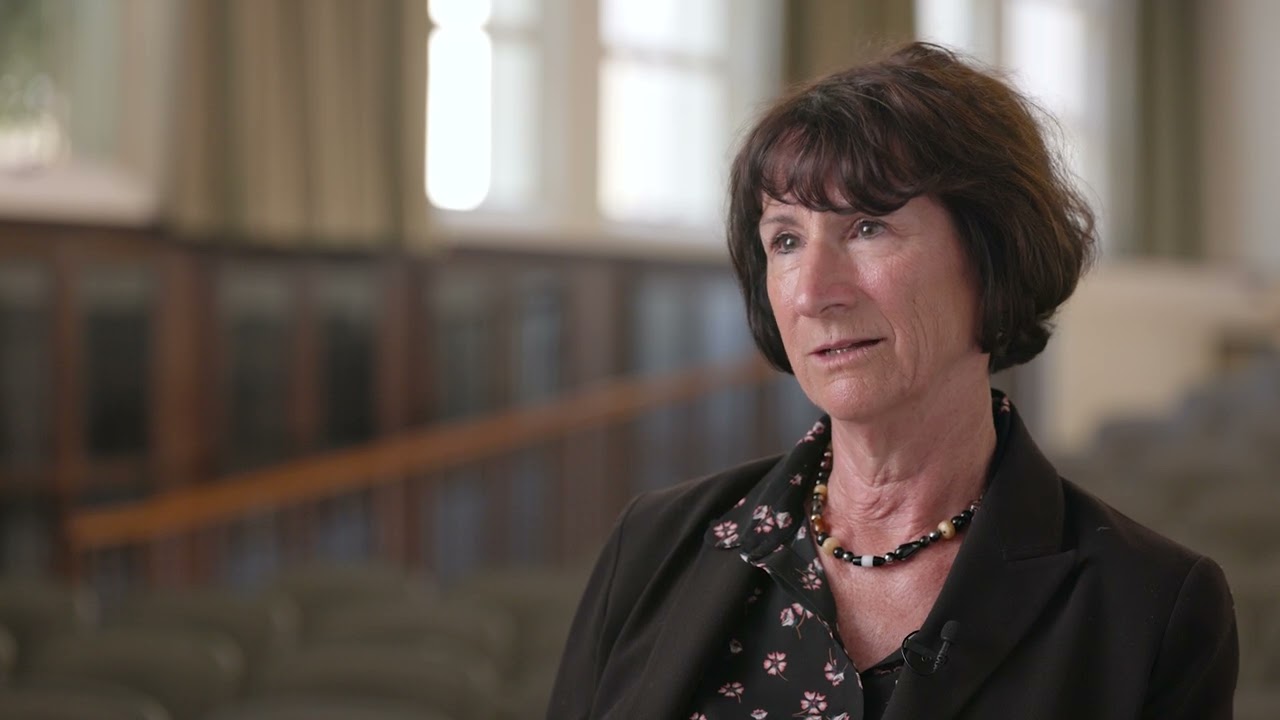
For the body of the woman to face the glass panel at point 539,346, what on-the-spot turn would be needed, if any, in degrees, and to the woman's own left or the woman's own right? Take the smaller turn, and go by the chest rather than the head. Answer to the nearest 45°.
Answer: approximately 135° to the woman's own right

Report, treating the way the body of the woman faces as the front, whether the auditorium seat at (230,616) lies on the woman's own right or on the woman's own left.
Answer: on the woman's own right

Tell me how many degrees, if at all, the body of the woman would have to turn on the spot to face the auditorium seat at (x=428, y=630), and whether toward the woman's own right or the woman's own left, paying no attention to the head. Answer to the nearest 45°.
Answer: approximately 90° to the woman's own right

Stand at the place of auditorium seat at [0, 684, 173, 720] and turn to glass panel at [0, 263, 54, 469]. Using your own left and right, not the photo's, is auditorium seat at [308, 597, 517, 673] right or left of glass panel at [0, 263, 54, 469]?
right

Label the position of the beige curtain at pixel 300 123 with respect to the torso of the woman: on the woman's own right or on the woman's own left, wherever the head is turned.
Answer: on the woman's own right

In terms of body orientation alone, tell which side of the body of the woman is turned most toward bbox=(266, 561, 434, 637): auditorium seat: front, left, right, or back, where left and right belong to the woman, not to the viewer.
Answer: right

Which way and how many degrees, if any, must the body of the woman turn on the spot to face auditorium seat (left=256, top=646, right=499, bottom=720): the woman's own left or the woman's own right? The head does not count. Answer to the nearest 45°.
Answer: approximately 90° to the woman's own right

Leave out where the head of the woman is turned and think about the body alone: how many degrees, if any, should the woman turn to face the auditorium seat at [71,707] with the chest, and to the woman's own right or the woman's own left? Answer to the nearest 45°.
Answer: approximately 90° to the woman's own right

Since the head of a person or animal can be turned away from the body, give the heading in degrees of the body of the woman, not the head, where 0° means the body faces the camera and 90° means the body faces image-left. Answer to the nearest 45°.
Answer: approximately 45°

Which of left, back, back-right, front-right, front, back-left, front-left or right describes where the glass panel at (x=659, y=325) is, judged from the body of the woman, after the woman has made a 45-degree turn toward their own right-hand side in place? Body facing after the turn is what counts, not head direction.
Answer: right

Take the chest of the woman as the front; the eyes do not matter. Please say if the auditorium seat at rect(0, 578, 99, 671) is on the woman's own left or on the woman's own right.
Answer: on the woman's own right

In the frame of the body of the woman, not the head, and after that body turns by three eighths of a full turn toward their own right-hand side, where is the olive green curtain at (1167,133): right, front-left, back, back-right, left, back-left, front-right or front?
front

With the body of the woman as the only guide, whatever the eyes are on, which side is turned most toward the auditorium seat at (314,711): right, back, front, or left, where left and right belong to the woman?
right

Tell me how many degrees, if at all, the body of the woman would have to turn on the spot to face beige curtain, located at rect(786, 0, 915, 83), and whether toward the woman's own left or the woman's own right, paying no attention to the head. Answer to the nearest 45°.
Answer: approximately 135° to the woman's own right
